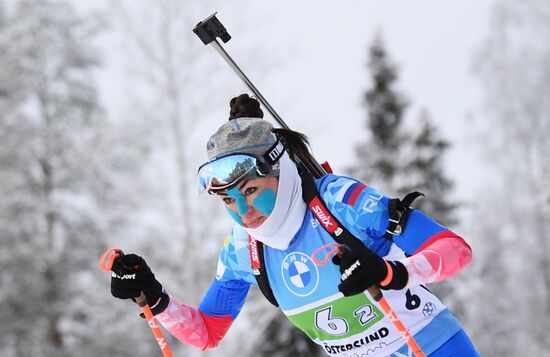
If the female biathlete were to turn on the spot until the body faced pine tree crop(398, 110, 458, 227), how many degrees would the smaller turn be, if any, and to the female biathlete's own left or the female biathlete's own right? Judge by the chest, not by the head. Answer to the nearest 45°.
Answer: approximately 135° to the female biathlete's own right

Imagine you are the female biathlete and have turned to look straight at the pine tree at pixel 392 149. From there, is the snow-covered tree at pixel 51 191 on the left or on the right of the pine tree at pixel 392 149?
left

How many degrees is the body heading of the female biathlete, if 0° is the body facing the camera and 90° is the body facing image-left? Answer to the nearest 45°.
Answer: approximately 45°

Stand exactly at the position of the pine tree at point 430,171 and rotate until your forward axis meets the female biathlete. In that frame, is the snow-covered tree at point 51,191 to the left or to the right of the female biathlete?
right

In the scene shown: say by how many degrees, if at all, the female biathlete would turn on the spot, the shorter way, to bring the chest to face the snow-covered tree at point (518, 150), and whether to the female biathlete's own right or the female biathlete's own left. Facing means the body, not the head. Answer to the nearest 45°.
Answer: approximately 135° to the female biathlete's own right

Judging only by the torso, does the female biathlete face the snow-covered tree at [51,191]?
no

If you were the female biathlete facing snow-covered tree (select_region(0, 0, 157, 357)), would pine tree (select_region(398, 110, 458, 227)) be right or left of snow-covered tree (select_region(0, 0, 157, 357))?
right

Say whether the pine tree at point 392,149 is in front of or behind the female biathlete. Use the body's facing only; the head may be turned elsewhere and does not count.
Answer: behind
